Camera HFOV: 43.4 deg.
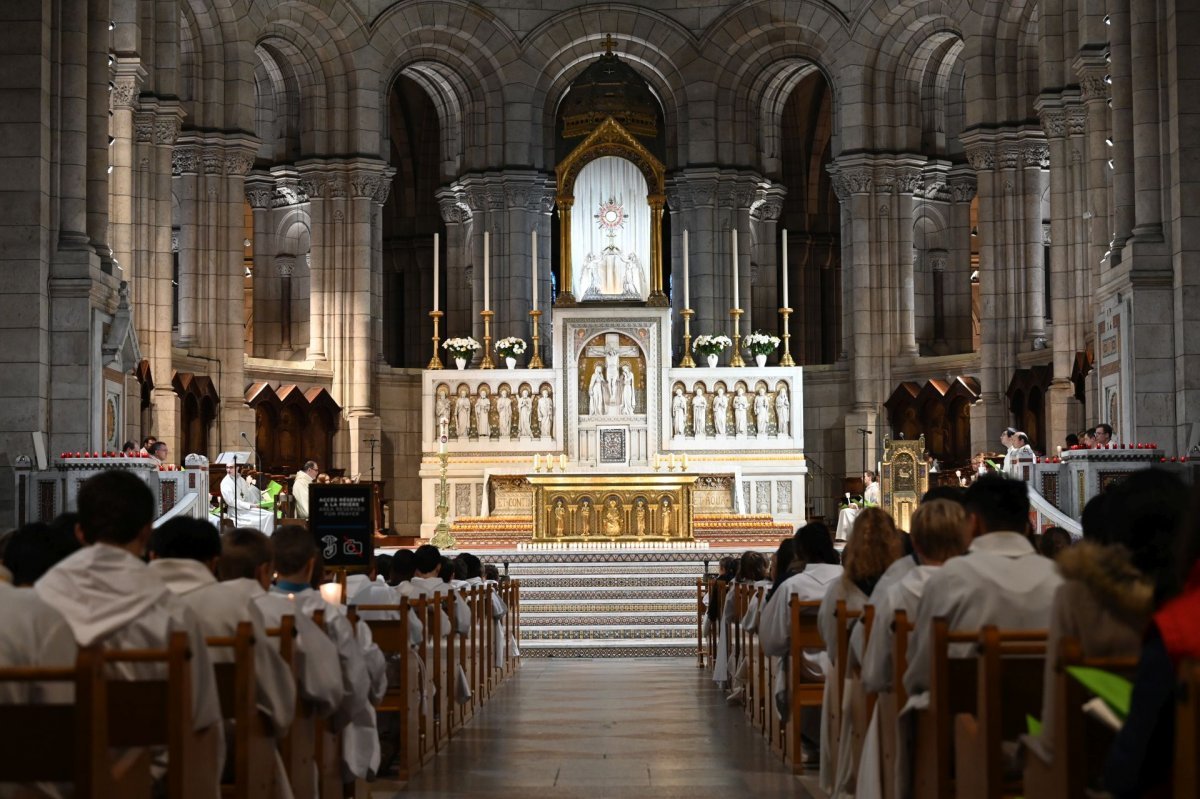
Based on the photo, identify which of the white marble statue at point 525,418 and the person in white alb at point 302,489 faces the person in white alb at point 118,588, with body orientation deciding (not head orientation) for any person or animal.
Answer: the white marble statue

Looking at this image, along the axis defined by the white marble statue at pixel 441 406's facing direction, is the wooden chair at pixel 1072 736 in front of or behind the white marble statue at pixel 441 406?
in front

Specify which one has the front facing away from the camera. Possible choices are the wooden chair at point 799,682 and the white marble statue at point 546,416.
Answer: the wooden chair

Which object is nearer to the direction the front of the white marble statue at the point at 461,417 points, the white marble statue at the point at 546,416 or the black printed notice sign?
the black printed notice sign

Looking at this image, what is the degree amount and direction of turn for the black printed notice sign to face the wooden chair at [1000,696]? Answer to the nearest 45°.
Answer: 0° — it already faces it

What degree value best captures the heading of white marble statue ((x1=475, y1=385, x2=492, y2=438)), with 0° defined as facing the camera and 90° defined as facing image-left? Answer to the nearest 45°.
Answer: approximately 0°

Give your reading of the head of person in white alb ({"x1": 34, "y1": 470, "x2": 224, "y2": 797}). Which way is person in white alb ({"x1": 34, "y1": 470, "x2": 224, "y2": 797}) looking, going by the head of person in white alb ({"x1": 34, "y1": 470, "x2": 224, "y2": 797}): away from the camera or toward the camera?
away from the camera
